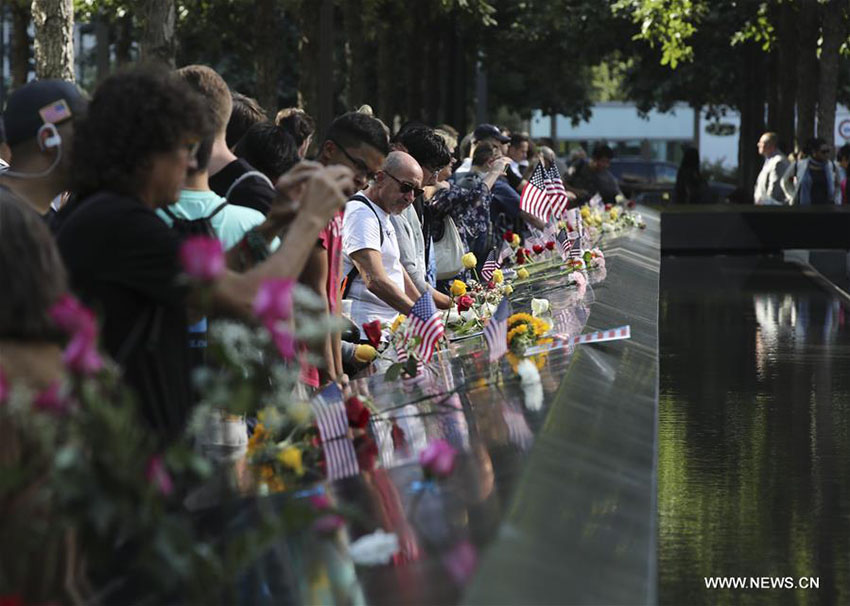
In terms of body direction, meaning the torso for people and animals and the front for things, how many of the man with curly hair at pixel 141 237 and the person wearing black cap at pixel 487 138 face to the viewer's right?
2

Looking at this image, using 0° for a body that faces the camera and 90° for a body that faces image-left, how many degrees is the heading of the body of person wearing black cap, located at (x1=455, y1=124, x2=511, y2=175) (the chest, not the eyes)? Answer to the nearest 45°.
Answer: approximately 270°

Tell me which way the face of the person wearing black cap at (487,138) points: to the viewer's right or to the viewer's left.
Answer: to the viewer's right

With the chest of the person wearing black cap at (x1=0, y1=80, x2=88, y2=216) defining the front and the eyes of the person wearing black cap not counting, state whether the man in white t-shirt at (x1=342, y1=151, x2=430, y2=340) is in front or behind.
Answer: in front

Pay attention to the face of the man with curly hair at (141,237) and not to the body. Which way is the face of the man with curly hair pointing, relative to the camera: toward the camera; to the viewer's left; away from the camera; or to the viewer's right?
to the viewer's right

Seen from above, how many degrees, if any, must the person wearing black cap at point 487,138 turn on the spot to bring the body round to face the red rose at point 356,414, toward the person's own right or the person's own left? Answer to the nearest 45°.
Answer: approximately 90° to the person's own right

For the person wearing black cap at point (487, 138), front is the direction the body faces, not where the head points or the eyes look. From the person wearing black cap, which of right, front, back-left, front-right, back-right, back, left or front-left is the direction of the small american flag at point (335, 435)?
right

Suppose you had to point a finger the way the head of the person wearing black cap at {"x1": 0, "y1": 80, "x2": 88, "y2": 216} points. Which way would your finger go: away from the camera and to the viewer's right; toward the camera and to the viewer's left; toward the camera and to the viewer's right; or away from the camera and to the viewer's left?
away from the camera and to the viewer's right

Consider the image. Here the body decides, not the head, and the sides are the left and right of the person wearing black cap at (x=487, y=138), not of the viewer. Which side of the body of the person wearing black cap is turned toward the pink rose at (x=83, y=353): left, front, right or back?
right

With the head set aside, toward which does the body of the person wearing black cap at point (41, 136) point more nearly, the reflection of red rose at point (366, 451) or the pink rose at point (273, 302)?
the reflection of red rose

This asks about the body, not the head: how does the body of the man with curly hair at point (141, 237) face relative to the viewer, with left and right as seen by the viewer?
facing to the right of the viewer
